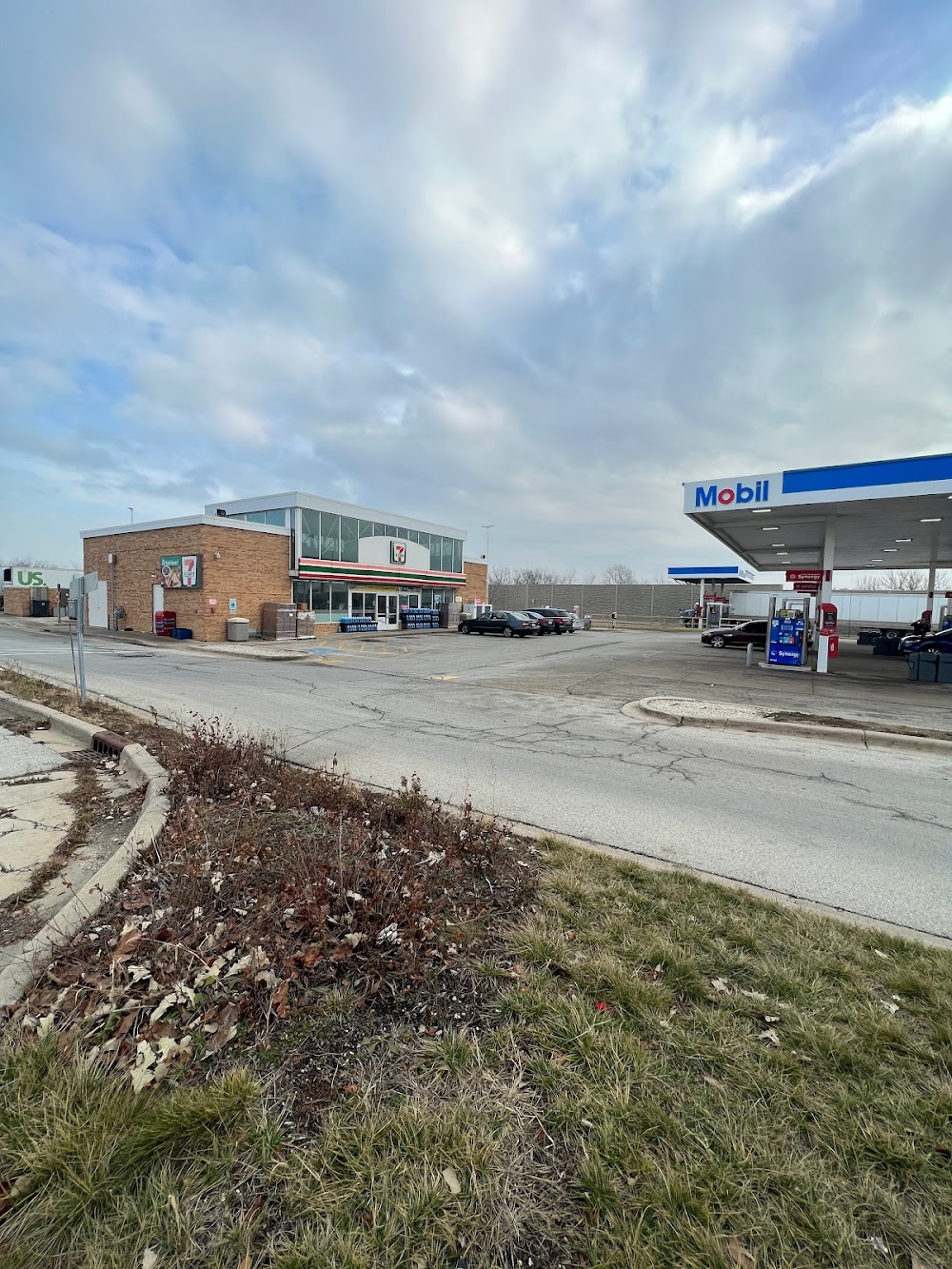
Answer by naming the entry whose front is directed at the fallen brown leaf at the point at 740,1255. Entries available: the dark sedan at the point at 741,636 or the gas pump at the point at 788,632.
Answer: the gas pump

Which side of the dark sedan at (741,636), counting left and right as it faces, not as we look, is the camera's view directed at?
left

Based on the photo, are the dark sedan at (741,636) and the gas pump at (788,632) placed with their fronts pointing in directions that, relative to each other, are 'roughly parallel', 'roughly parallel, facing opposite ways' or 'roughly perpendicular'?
roughly perpendicular

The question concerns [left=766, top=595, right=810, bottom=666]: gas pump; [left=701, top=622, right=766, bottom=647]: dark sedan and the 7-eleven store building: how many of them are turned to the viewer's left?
1

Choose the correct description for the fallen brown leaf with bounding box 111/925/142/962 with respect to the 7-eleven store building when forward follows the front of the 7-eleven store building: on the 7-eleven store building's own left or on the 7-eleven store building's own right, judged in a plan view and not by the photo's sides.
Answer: on the 7-eleven store building's own right

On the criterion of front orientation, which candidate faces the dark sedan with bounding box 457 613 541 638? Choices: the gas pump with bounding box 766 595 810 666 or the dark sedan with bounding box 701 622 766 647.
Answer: the dark sedan with bounding box 701 622 766 647

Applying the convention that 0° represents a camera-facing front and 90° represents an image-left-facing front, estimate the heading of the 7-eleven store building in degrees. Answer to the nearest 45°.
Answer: approximately 315°

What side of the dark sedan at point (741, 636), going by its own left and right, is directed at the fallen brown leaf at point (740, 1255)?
left

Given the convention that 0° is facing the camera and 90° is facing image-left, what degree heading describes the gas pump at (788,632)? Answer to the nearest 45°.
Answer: approximately 0°

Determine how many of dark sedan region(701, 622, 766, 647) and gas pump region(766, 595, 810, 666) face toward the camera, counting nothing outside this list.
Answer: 1

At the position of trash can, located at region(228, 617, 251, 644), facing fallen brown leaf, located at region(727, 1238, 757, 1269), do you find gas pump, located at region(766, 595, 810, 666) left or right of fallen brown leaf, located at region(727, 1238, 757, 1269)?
left

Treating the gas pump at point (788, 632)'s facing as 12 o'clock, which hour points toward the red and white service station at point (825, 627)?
the red and white service station at point (825, 627) is roughly at 10 o'clock from the gas pump at point (788, 632).

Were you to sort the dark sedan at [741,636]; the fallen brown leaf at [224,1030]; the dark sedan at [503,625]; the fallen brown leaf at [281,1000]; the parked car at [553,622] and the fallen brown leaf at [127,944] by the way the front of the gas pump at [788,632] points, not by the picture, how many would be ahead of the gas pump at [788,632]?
3
